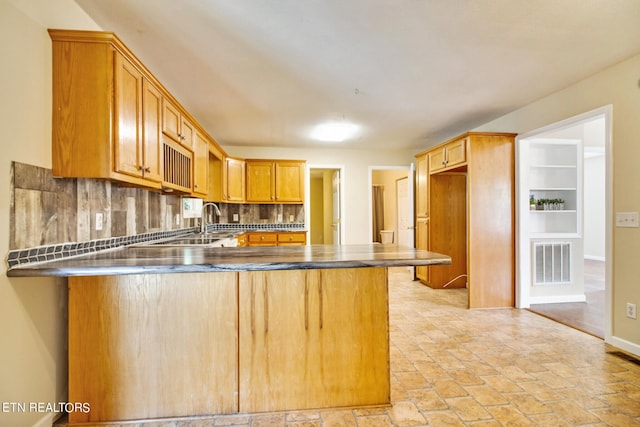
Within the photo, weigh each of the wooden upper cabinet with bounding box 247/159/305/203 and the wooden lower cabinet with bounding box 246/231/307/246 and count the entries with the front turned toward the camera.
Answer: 2

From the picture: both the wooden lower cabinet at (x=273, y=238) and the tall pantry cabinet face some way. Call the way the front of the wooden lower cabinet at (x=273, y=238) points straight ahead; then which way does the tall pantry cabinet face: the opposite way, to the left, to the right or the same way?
to the right

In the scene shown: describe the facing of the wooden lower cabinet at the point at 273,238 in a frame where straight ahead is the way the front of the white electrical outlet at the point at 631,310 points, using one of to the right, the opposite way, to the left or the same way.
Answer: to the left

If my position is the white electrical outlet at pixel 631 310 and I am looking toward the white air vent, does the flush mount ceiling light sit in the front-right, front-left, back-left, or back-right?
front-left

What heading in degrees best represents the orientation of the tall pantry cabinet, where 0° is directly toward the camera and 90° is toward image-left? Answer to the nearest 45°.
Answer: approximately 45°

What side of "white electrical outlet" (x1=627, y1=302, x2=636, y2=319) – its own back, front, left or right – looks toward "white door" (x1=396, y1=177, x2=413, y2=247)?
right

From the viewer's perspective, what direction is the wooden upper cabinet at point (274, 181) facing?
toward the camera

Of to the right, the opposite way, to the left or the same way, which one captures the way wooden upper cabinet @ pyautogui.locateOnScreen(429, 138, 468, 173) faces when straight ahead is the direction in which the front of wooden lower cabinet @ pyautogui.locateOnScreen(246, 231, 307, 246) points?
to the right

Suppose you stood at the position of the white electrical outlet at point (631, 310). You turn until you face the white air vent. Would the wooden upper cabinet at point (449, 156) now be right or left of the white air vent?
left

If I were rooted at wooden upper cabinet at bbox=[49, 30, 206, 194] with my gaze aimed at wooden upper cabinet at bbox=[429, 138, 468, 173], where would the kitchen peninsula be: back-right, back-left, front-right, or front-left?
front-right

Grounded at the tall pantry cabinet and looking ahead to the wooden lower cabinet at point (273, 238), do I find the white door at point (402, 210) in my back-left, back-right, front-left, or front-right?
front-right

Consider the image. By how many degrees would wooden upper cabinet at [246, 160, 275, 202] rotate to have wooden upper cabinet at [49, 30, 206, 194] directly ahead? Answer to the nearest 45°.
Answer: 0° — it already faces it

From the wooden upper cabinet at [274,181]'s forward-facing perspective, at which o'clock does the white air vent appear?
The white air vent is roughly at 10 o'clock from the wooden upper cabinet.

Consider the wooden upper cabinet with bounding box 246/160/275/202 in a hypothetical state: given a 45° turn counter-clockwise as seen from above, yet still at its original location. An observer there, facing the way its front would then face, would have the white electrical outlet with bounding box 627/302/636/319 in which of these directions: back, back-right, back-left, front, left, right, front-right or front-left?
front

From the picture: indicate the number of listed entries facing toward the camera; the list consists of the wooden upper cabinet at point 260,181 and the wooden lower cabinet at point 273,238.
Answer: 2
